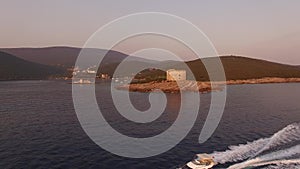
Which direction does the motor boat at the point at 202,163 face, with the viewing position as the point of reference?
facing the viewer and to the left of the viewer
